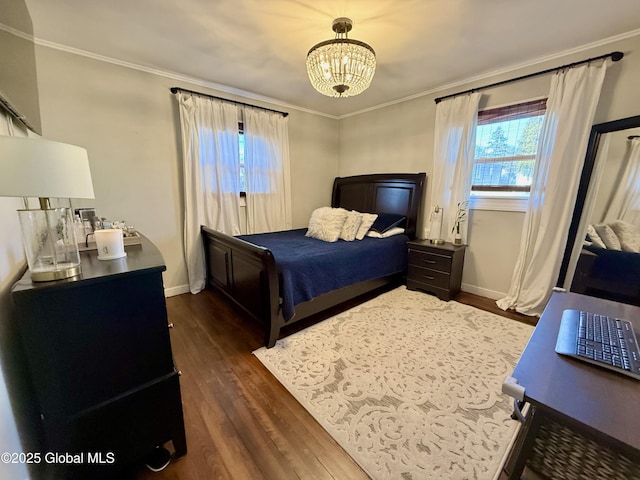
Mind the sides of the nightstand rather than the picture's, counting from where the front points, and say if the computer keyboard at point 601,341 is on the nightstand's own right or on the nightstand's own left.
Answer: on the nightstand's own left

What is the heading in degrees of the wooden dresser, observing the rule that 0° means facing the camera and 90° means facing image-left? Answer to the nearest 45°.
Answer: approximately 270°

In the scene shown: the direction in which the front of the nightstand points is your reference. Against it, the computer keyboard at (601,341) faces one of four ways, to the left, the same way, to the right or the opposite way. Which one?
to the right

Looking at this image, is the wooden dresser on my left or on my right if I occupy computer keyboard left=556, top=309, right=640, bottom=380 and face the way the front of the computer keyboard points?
on my left

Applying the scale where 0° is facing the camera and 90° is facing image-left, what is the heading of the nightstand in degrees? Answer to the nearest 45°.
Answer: approximately 45°

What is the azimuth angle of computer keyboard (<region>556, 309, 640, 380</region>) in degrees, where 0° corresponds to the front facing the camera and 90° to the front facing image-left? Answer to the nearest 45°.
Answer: approximately 90°

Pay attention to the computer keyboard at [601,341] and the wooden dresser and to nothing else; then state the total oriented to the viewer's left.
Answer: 1

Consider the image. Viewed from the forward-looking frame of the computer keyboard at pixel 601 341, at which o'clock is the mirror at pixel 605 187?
The mirror is roughly at 3 o'clock from the computer keyboard.
